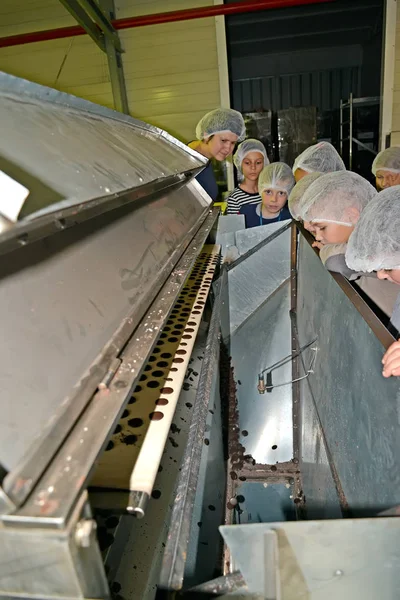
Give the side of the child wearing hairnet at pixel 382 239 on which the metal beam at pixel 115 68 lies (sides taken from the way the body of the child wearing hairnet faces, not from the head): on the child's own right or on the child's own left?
on the child's own right

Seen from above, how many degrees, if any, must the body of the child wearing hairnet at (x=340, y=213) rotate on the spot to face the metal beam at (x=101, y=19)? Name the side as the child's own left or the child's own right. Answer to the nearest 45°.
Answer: approximately 90° to the child's own right

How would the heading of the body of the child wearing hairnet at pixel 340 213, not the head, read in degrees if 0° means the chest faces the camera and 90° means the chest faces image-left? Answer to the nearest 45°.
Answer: approximately 45°

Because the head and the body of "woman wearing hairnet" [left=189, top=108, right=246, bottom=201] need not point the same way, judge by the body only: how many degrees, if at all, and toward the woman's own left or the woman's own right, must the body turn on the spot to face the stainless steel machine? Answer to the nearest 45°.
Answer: approximately 45° to the woman's own right

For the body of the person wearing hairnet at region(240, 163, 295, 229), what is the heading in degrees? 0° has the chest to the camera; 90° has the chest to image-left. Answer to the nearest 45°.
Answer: approximately 0°

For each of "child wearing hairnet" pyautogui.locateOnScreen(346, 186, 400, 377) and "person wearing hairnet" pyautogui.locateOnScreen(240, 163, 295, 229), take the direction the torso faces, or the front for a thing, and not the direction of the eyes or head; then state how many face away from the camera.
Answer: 0

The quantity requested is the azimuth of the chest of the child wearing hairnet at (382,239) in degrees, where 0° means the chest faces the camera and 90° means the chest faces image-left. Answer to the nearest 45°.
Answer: approximately 45°

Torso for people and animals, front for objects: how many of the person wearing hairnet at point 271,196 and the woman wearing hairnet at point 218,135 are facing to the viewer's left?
0

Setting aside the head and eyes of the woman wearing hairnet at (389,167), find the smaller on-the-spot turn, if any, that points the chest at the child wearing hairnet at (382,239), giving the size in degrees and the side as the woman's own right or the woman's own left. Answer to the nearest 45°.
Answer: approximately 45° to the woman's own left
